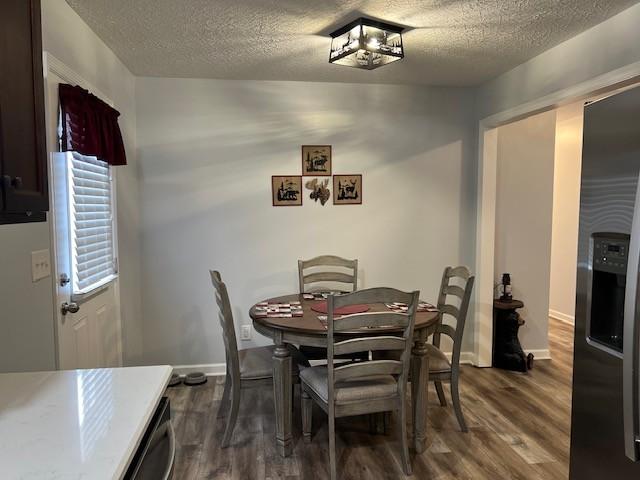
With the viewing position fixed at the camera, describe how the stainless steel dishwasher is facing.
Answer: facing to the right of the viewer

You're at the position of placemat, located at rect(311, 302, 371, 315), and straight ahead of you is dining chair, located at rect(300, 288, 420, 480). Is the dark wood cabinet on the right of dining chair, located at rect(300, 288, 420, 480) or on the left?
right

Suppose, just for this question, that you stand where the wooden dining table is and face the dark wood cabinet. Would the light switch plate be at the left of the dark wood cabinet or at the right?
right

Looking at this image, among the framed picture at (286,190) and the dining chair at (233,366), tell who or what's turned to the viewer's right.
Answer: the dining chair

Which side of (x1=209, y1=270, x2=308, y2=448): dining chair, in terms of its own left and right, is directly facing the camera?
right

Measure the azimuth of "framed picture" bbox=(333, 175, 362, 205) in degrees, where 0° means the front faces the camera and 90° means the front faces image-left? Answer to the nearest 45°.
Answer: approximately 0°

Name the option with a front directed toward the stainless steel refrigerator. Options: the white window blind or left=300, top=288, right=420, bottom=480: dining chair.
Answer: the white window blind

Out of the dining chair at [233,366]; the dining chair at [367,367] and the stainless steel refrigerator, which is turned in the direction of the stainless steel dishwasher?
the stainless steel refrigerator
